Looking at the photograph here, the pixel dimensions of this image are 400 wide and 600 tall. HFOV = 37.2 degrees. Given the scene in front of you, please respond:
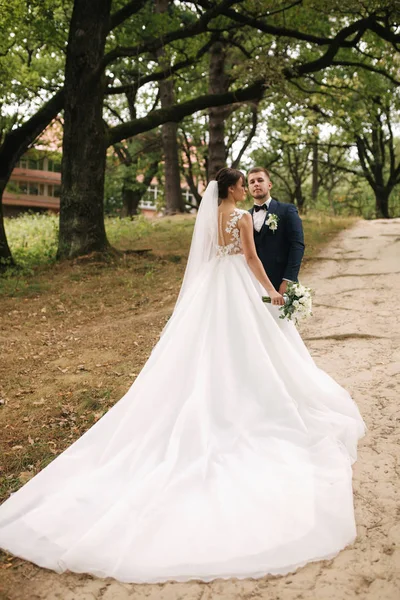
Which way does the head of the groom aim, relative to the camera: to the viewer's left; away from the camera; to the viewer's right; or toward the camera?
toward the camera

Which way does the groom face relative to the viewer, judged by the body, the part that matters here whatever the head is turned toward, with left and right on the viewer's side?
facing the viewer and to the left of the viewer

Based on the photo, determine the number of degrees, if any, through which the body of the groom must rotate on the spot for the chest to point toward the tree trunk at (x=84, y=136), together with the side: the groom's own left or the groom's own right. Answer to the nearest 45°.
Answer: approximately 90° to the groom's own right
